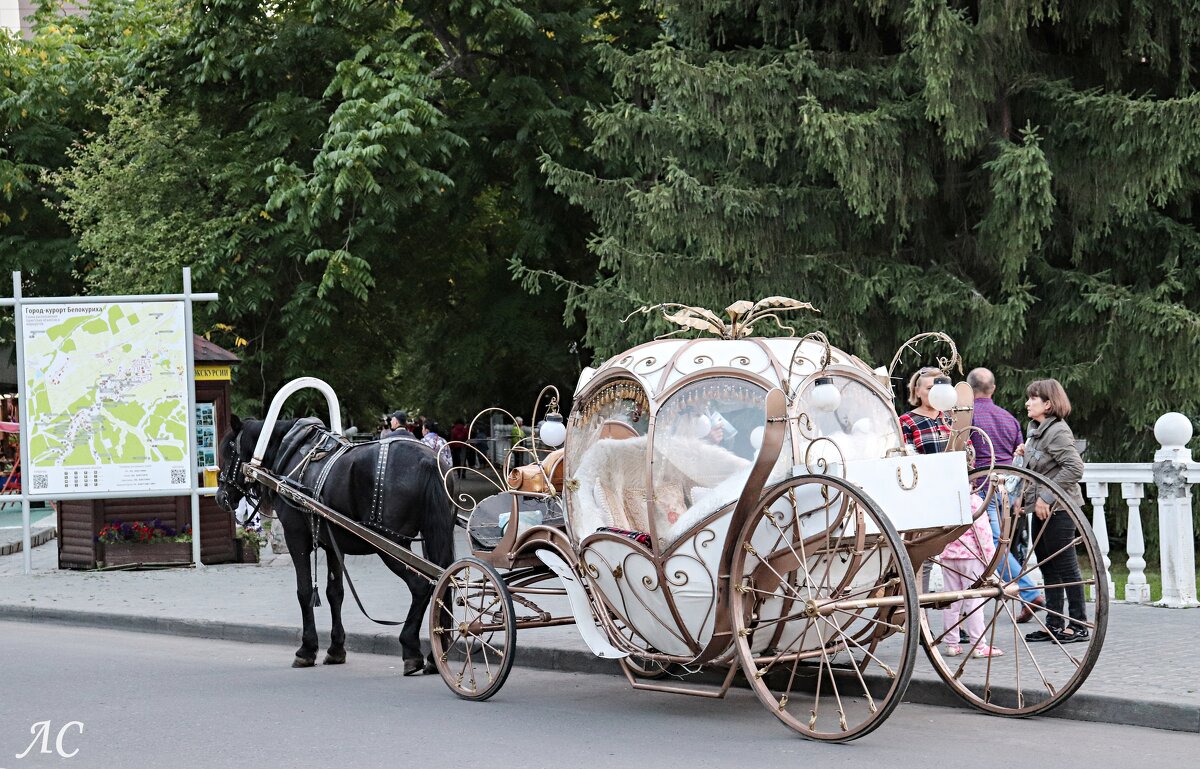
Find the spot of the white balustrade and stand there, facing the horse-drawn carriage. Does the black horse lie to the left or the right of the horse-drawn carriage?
right

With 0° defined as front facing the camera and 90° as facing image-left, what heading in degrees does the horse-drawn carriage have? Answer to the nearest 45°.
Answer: approximately 135°

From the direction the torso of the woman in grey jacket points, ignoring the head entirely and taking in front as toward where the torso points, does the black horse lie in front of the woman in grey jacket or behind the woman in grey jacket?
in front

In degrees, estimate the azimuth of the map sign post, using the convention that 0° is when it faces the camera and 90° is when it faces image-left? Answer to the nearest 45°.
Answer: approximately 0°

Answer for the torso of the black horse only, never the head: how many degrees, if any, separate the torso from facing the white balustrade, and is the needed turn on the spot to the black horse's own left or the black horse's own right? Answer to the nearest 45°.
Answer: approximately 135° to the black horse's own right

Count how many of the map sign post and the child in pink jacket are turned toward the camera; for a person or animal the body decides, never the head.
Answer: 1

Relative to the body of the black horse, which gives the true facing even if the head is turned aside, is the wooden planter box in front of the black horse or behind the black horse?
in front

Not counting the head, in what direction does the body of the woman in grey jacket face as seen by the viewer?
to the viewer's left

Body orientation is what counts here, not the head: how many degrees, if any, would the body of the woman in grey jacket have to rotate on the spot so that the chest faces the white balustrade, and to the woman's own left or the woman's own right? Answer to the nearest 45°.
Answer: approximately 135° to the woman's own right

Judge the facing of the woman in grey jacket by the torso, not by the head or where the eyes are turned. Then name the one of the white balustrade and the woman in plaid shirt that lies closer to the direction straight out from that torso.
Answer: the woman in plaid shirt

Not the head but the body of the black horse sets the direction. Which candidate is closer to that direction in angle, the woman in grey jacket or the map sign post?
the map sign post
